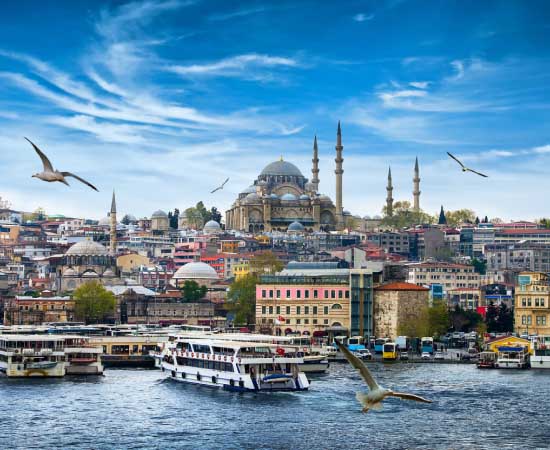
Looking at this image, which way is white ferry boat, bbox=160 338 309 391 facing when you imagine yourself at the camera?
facing away from the viewer and to the left of the viewer
